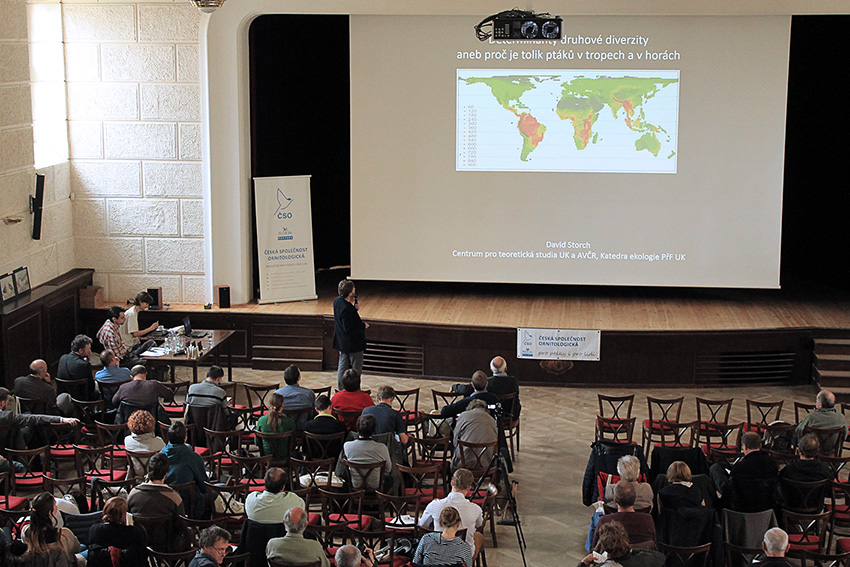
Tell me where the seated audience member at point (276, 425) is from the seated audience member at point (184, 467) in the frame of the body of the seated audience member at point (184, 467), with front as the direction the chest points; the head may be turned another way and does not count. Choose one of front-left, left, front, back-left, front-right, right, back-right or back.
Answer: front

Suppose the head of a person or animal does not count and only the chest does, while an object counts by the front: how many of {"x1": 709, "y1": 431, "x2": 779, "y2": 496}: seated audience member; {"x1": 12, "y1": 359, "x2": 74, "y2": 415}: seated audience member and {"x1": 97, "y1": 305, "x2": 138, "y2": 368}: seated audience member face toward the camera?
0

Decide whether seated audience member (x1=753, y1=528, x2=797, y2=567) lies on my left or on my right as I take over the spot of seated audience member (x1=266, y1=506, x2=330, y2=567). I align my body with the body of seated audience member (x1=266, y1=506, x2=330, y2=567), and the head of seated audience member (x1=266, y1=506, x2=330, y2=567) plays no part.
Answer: on my right

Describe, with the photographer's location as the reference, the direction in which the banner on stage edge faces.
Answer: facing the viewer

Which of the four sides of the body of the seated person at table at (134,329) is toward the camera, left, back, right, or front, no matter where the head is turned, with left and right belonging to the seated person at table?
right

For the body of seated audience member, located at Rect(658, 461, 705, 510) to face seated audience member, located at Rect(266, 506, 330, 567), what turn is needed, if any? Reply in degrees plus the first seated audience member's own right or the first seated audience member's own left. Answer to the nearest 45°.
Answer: approximately 135° to the first seated audience member's own left

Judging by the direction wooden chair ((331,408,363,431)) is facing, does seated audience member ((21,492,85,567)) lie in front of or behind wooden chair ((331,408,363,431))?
behind

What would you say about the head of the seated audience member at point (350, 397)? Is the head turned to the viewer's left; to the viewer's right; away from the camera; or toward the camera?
away from the camera

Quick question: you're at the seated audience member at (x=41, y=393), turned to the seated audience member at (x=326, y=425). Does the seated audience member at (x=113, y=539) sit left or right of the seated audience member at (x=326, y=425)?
right

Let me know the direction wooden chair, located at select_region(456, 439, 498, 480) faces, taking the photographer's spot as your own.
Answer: facing away from the viewer

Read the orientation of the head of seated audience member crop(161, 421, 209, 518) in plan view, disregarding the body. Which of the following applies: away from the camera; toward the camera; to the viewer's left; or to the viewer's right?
away from the camera

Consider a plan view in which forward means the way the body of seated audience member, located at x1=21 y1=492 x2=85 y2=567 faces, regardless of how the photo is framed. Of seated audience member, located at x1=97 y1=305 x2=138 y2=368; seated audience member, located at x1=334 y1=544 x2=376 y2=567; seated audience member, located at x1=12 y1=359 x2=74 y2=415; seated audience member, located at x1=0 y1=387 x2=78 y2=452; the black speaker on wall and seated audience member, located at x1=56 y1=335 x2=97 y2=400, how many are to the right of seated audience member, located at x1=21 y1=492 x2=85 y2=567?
1

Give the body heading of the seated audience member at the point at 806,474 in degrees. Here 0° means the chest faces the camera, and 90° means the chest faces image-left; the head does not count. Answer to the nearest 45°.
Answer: approximately 180°

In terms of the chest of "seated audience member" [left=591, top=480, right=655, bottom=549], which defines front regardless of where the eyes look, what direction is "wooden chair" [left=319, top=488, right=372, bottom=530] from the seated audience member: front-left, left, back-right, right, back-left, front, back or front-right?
left

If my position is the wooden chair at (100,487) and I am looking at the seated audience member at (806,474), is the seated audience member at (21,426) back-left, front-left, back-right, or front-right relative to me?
back-left

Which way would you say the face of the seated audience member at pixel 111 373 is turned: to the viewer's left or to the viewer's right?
to the viewer's right

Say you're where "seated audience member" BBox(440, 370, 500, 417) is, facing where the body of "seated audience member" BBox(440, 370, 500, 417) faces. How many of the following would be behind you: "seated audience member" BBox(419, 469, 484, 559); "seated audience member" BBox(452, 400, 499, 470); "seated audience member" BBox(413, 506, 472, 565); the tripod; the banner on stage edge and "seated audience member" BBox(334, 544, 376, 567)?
5

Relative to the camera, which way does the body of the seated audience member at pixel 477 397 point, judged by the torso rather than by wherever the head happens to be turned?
away from the camera

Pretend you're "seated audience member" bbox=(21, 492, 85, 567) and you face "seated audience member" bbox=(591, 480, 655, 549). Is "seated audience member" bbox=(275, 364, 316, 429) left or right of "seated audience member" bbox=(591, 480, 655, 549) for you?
left

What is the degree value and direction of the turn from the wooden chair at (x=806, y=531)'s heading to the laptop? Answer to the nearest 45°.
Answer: approximately 90° to its left

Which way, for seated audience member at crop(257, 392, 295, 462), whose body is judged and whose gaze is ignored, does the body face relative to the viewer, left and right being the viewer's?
facing away from the viewer

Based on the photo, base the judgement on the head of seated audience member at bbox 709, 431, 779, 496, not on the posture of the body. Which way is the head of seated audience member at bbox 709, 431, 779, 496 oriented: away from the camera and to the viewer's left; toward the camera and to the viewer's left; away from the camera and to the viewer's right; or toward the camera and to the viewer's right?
away from the camera and to the viewer's left
